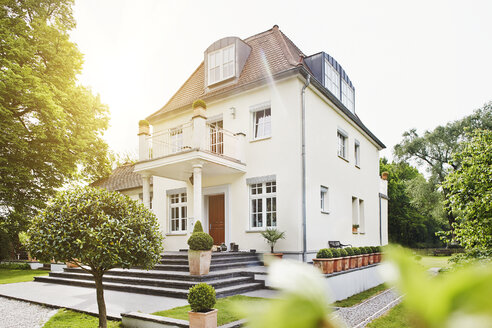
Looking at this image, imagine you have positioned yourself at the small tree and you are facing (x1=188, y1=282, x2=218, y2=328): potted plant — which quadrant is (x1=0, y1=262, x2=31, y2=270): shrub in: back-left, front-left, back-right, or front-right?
back-left

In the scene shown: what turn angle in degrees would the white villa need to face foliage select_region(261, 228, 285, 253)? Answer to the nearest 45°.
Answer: approximately 45° to its left

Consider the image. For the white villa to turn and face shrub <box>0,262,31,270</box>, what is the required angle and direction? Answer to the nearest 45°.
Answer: approximately 90° to its right

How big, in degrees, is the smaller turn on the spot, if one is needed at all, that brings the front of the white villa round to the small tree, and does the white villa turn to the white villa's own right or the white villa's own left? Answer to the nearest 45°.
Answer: approximately 45° to the white villa's own left

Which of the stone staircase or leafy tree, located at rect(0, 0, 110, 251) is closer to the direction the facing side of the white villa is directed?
the stone staircase

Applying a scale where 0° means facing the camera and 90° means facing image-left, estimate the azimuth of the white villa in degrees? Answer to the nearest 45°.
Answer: approximately 45°

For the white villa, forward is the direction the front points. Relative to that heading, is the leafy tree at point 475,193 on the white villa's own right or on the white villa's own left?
on the white villa's own left
